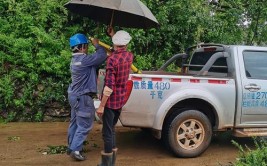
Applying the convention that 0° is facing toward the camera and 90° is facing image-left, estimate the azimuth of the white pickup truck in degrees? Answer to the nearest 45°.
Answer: approximately 270°

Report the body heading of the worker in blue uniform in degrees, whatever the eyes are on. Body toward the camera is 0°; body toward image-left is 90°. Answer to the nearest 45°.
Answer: approximately 225°

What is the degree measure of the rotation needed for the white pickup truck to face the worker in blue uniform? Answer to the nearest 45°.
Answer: approximately 180°

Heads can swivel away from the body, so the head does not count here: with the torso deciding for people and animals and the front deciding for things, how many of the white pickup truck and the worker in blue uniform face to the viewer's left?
0

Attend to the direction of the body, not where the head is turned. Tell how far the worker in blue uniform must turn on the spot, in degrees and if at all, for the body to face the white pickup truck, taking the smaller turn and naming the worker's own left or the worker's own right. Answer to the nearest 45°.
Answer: approximately 45° to the worker's own right

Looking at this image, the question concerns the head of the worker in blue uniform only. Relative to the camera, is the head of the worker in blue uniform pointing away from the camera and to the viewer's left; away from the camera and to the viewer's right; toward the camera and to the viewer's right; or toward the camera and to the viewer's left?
away from the camera and to the viewer's right
